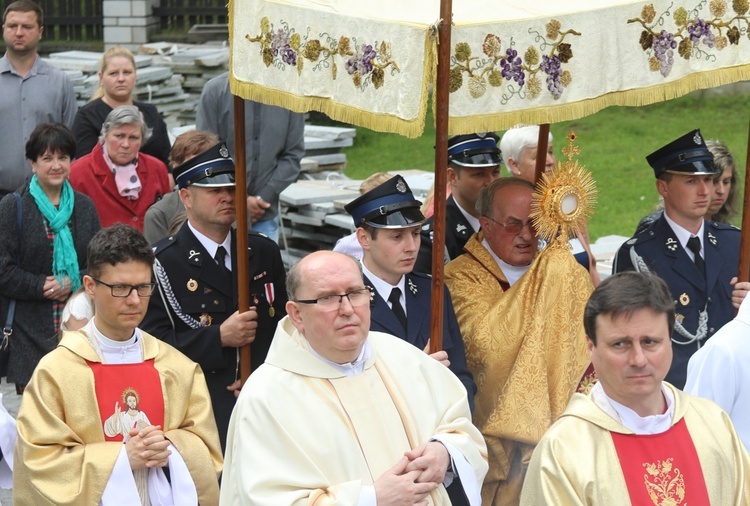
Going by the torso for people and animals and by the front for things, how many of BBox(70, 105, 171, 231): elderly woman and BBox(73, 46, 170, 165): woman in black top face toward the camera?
2

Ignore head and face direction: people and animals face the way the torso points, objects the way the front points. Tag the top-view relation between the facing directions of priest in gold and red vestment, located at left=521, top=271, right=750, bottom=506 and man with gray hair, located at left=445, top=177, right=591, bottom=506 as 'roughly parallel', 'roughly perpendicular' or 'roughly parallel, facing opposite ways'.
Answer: roughly parallel

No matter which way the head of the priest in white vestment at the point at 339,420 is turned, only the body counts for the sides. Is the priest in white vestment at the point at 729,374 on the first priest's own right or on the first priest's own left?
on the first priest's own left

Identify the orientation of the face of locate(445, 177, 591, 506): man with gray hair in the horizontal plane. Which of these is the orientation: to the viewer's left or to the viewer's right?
to the viewer's right

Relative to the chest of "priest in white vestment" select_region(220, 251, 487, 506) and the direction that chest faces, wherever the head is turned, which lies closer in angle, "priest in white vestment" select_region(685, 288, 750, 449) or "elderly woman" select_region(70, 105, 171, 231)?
the priest in white vestment

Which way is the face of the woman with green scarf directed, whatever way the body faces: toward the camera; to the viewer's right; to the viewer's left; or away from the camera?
toward the camera

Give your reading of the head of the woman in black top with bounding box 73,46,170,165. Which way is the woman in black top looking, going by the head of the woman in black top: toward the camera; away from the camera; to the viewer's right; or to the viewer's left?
toward the camera

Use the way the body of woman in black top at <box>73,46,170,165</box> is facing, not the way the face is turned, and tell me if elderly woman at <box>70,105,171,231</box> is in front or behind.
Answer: in front

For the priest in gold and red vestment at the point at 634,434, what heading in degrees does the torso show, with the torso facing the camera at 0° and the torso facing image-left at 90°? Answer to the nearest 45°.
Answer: approximately 315°

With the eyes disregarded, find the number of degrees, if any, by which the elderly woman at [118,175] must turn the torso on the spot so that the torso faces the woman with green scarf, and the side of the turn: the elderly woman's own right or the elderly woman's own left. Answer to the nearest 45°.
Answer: approximately 45° to the elderly woman's own right

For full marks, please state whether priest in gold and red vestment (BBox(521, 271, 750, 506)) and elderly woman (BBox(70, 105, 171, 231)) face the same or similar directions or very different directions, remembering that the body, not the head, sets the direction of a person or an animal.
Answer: same or similar directions

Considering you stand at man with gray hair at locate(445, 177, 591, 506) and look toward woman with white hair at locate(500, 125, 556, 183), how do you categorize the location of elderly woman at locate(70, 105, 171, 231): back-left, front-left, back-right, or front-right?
front-left

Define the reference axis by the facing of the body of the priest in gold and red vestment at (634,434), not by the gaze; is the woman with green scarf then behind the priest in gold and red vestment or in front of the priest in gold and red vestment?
behind

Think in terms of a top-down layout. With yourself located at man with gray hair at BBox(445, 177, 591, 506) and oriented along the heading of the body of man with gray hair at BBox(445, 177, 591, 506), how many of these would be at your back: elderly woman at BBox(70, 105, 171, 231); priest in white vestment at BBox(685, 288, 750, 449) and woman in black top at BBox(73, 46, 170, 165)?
2

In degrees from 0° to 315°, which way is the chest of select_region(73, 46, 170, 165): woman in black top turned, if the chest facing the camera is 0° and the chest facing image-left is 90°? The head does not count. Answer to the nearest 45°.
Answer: approximately 0°

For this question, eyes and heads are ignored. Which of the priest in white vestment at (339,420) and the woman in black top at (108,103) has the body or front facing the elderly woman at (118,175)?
the woman in black top
